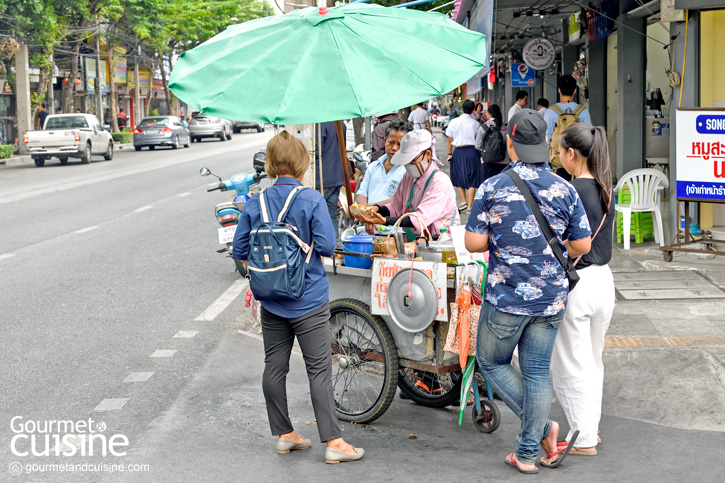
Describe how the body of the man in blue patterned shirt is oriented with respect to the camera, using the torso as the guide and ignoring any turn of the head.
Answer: away from the camera

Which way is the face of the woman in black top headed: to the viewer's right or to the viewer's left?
to the viewer's left

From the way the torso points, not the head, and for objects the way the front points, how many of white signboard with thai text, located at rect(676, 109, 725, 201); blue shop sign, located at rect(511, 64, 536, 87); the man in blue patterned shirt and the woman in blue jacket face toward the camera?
2

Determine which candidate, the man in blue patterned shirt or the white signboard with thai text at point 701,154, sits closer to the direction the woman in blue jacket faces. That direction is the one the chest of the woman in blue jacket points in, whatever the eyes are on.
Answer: the white signboard with thai text

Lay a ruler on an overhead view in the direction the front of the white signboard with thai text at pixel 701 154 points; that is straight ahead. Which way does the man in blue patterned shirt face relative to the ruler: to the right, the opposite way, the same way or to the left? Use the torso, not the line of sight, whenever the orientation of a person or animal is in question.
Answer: the opposite way

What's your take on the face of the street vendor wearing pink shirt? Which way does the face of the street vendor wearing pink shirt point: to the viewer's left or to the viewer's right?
to the viewer's left

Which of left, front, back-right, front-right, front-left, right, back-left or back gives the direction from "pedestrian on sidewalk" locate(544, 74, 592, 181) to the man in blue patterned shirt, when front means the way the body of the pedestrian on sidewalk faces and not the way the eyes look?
back

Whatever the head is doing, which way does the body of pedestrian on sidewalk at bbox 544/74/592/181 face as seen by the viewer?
away from the camera
